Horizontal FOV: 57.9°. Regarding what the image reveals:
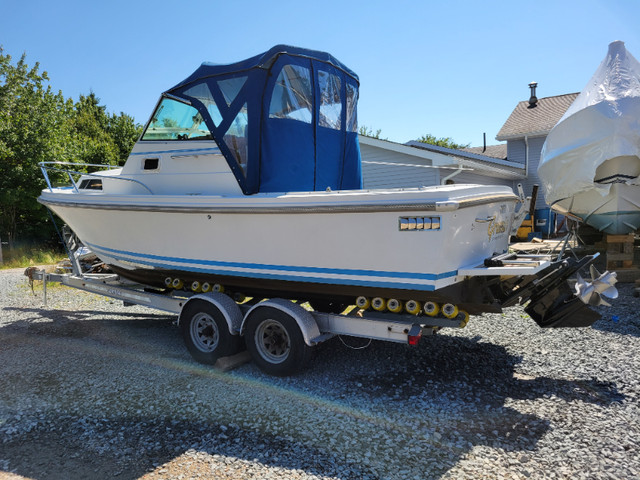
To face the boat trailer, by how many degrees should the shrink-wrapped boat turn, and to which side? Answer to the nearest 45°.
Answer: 0° — it already faces it

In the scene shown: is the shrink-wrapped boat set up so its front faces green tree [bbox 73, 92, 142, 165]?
no

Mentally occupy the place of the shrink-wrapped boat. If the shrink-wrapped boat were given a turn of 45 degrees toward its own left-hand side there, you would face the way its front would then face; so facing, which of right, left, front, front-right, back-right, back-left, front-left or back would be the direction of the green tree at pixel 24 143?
back-right

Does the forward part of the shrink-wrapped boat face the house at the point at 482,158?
no
